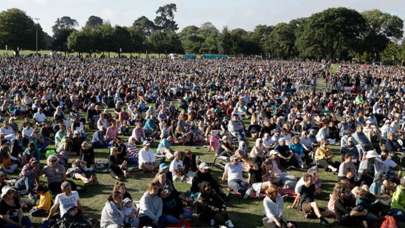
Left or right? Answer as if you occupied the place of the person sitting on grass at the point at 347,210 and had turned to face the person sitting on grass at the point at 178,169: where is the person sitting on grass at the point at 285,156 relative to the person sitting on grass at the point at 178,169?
right

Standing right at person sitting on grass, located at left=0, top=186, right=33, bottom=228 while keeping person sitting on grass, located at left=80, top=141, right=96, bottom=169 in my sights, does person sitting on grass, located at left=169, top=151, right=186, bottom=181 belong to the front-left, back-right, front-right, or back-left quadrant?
front-right

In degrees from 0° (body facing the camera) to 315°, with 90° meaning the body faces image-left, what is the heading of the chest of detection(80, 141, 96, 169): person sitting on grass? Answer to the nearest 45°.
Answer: approximately 315°

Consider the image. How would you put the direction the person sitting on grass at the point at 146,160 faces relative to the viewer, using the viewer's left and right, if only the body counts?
facing the viewer

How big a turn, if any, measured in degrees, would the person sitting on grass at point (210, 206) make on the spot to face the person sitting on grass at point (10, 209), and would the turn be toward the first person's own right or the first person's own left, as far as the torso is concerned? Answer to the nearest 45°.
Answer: approximately 135° to the first person's own right

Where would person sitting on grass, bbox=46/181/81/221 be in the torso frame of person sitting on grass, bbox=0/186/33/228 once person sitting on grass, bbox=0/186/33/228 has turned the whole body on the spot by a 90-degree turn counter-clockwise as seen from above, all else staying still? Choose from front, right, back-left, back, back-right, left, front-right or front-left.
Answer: front-right

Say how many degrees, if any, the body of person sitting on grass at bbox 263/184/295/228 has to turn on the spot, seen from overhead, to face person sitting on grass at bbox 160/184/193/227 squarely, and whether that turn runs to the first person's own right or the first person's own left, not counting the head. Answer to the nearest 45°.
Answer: approximately 135° to the first person's own right

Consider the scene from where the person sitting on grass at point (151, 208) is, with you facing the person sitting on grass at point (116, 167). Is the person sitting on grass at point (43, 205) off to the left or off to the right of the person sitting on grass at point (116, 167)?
left

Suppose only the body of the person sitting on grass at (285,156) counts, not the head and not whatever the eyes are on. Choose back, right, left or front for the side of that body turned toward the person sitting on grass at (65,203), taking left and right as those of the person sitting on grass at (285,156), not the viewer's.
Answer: right

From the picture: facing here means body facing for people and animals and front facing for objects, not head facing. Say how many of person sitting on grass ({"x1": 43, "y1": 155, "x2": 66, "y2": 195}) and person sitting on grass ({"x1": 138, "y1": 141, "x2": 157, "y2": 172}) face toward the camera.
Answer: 2
